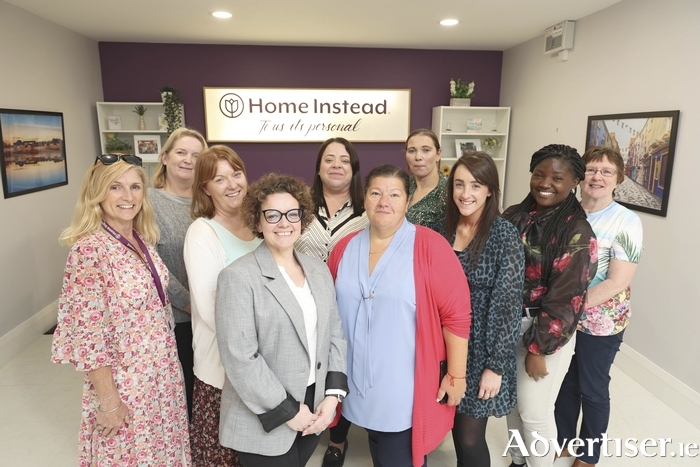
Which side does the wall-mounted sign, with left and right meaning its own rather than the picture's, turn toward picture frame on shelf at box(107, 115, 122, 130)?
right

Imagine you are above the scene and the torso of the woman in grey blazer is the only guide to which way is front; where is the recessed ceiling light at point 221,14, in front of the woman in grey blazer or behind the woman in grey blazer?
behind

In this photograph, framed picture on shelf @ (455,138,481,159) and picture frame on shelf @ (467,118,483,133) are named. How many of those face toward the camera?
2

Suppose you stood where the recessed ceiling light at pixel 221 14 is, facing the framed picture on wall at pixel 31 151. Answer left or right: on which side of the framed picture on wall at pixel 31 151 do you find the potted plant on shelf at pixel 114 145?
right

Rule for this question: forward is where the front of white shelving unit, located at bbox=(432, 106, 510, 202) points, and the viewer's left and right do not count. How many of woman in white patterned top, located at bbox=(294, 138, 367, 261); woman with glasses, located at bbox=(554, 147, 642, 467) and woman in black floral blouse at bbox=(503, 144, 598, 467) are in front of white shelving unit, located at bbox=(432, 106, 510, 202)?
3

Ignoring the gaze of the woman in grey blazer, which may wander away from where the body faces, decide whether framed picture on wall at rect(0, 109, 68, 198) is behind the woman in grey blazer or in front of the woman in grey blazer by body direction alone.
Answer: behind

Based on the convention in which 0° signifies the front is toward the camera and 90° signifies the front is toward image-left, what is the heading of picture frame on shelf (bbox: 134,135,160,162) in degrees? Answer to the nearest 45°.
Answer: approximately 0°

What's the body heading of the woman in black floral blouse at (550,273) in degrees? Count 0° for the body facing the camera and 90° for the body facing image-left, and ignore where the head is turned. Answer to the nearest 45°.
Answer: approximately 45°
